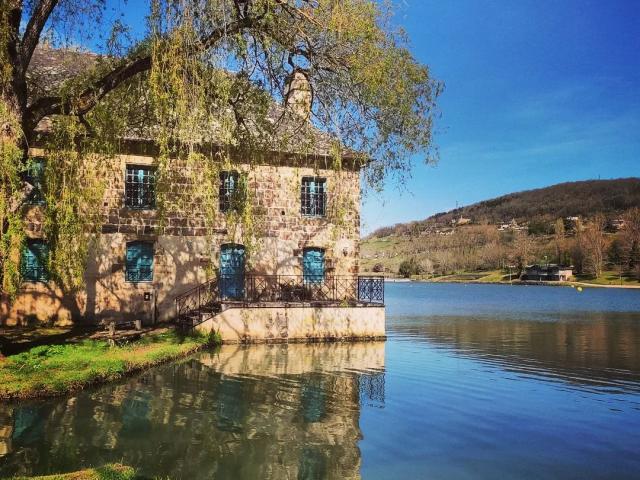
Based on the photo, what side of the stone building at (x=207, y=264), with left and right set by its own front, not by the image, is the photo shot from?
front
